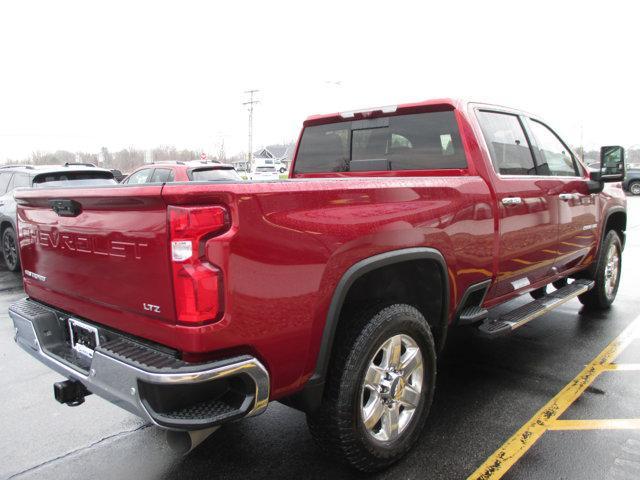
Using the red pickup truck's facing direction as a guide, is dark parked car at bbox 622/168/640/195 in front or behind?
in front

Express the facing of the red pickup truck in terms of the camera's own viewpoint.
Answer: facing away from the viewer and to the right of the viewer
